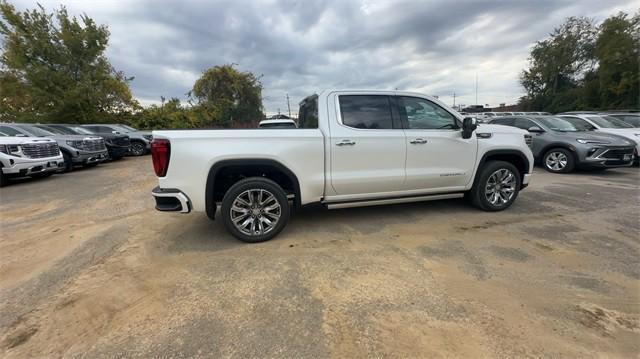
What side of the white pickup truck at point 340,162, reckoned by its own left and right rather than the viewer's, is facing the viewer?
right

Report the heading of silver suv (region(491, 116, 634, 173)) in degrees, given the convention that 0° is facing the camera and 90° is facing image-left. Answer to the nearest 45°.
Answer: approximately 315°

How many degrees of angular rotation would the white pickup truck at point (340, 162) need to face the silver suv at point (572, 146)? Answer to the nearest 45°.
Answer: approximately 45° to its left

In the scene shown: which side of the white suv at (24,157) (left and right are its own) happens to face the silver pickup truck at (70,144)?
left

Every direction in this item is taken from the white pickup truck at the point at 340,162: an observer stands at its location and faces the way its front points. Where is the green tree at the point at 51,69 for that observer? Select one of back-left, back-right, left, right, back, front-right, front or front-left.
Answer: back-left

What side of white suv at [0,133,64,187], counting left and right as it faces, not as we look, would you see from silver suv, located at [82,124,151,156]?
left

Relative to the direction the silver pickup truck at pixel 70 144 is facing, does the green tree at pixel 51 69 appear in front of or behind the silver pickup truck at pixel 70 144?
behind

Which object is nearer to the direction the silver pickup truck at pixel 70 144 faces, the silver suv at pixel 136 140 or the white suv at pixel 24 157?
the white suv
